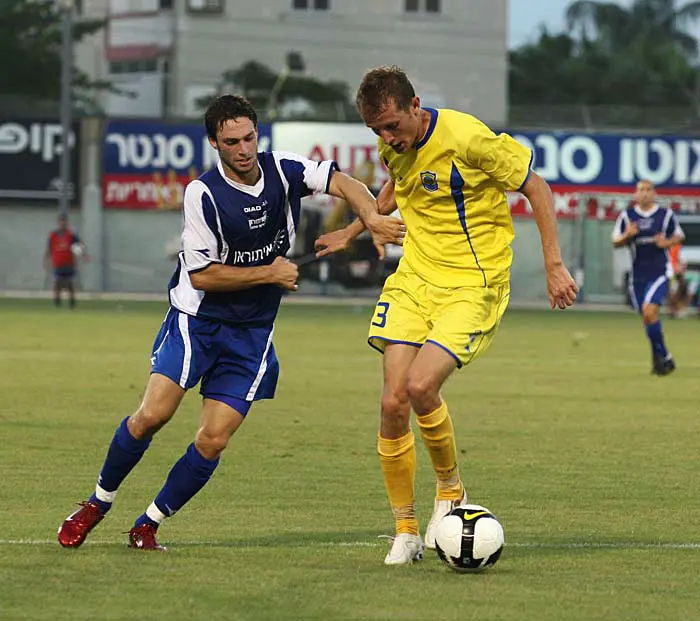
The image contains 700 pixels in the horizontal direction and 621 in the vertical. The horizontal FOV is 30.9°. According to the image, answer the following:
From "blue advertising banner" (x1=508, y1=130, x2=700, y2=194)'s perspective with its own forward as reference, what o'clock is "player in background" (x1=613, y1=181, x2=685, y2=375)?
The player in background is roughly at 12 o'clock from the blue advertising banner.

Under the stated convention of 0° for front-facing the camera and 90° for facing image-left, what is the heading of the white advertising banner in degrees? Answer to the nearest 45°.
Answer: approximately 0°

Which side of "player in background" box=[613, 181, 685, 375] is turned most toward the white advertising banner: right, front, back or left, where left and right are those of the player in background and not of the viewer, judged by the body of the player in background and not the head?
back

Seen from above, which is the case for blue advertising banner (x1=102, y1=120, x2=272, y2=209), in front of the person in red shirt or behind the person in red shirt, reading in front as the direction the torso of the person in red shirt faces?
behind

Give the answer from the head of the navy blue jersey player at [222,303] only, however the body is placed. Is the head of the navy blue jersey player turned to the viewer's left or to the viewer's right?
to the viewer's right

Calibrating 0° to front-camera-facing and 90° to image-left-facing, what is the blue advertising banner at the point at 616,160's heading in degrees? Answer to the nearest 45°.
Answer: approximately 0°

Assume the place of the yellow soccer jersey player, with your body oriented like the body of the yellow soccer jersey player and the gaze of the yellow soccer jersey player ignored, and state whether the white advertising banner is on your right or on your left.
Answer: on your right

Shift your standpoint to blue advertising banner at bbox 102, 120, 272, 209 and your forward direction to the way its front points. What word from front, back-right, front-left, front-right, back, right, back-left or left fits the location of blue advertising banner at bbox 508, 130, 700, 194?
left

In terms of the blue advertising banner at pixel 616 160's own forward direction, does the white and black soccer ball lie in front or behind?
in front
